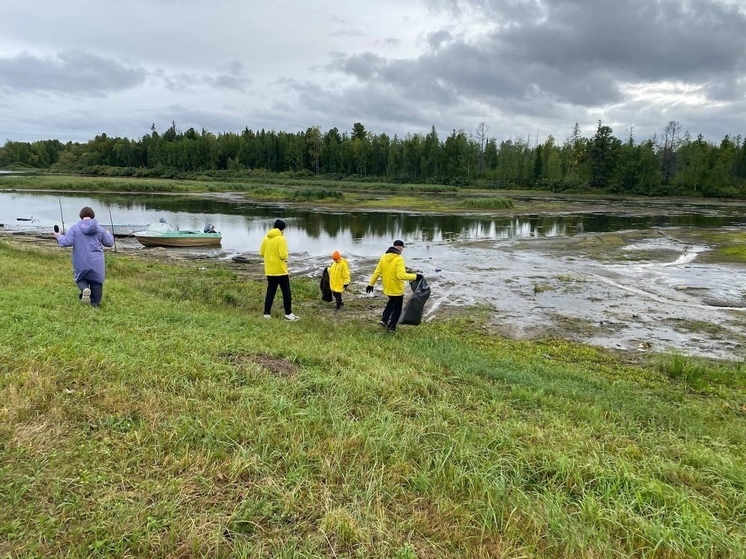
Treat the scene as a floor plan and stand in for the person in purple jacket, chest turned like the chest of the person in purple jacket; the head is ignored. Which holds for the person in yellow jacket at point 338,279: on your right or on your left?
on your right

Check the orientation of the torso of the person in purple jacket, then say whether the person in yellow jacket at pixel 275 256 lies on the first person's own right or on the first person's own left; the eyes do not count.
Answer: on the first person's own right

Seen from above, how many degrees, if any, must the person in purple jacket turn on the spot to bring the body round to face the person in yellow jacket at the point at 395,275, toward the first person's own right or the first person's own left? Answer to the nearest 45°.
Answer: approximately 90° to the first person's own right

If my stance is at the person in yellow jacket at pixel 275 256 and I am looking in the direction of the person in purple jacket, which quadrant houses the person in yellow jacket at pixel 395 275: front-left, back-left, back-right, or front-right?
back-left

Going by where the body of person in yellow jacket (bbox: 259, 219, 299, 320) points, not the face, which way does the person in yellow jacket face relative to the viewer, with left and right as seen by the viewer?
facing away from the viewer and to the right of the viewer

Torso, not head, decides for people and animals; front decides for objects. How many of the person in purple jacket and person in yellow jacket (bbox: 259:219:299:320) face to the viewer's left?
0

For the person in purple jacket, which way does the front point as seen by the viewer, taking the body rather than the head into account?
away from the camera
